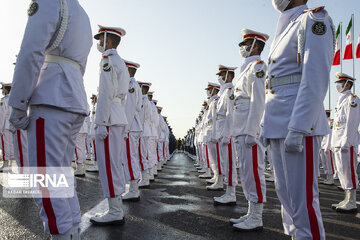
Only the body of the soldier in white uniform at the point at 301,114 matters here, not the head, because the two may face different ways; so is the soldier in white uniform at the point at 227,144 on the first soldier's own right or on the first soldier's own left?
on the first soldier's own right

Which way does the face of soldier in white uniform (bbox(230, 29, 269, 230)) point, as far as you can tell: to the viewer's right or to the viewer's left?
to the viewer's left

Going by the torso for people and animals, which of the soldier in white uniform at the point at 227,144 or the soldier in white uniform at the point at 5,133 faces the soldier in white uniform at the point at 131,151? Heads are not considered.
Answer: the soldier in white uniform at the point at 227,144

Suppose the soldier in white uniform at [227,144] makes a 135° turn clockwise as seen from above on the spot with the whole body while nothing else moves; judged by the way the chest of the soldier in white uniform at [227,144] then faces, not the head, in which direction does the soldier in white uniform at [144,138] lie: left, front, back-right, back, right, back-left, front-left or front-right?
left

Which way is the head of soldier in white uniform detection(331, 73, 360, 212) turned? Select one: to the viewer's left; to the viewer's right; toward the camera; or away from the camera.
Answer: to the viewer's left

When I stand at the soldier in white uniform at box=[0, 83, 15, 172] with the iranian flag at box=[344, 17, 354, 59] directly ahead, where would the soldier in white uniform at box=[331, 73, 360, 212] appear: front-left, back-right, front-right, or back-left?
front-right

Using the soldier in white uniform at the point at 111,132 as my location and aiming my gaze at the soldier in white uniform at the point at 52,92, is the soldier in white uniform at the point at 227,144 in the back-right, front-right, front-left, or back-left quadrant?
back-left

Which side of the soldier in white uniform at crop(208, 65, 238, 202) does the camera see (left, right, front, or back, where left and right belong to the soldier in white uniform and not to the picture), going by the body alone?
left
